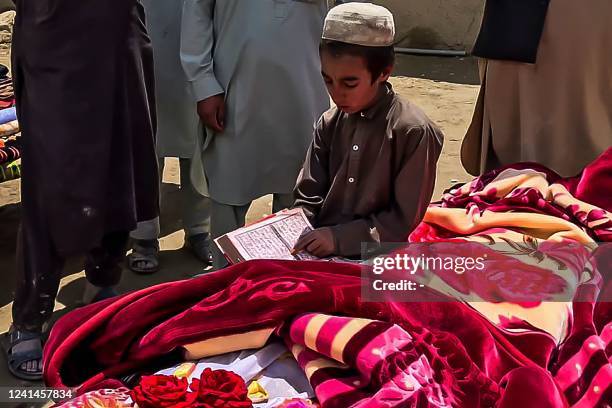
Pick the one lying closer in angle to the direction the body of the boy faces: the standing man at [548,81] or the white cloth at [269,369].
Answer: the white cloth

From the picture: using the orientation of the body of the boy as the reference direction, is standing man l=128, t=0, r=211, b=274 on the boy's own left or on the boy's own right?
on the boy's own right

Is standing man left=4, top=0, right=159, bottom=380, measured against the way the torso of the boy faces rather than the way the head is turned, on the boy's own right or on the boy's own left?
on the boy's own right

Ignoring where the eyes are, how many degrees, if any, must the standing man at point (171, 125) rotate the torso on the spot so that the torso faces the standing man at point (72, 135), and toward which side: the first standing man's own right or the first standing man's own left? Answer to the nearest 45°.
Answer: approximately 45° to the first standing man's own right

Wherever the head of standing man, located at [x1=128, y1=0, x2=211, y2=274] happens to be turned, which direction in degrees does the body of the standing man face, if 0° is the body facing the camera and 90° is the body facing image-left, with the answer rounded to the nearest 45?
approximately 0°

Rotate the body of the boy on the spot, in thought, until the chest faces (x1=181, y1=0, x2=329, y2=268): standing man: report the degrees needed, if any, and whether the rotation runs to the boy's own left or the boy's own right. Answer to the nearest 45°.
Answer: approximately 90° to the boy's own right

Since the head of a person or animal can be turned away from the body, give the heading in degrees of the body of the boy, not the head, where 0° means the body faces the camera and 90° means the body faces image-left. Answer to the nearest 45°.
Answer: approximately 45°

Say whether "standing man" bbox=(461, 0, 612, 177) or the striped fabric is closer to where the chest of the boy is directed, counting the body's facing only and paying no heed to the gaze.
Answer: the striped fabric
